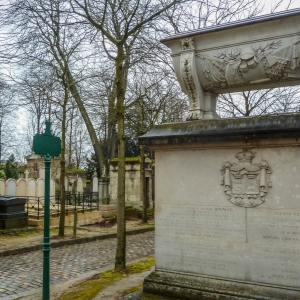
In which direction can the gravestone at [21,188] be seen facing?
toward the camera

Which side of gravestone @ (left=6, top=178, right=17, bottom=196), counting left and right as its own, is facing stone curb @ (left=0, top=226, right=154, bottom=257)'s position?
front

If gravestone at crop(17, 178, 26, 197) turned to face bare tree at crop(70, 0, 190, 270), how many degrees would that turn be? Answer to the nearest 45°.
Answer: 0° — it already faces it

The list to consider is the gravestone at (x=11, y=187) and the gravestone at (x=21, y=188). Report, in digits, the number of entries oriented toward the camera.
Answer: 2

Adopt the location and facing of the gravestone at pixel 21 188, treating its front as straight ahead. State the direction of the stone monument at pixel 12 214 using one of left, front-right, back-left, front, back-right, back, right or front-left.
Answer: front

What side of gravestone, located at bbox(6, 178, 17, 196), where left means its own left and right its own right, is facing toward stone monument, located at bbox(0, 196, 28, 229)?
front

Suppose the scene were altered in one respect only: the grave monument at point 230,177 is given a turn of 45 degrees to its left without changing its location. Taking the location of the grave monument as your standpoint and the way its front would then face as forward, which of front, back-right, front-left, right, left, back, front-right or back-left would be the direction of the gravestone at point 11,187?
back

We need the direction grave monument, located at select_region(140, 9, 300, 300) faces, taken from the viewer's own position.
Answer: facing the viewer

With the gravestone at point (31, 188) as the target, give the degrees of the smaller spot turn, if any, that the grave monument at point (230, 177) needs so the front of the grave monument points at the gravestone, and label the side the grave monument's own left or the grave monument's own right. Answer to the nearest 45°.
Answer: approximately 135° to the grave monument's own right

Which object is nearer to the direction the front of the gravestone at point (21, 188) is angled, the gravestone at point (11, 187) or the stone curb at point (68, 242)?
the stone curb

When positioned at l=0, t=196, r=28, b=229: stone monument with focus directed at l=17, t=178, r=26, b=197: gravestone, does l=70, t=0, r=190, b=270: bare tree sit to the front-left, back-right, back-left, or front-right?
back-right

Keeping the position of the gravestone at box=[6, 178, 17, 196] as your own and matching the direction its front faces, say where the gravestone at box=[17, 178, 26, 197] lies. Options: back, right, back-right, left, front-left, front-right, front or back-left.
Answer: left

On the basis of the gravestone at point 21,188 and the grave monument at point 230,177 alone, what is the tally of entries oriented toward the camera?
2

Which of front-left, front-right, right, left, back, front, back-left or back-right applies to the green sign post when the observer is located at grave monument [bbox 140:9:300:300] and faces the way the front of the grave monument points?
right

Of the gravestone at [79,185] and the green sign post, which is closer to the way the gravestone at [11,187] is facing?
the green sign post
